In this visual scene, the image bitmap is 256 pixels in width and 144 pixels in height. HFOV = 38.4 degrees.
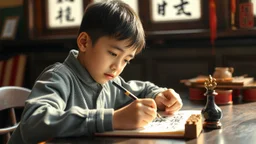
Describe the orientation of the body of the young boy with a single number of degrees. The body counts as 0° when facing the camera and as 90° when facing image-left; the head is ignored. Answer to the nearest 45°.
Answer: approximately 315°
